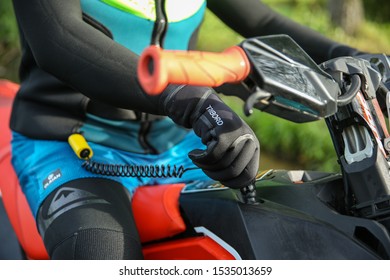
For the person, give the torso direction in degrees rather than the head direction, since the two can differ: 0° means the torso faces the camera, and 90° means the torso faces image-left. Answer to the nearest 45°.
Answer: approximately 315°
